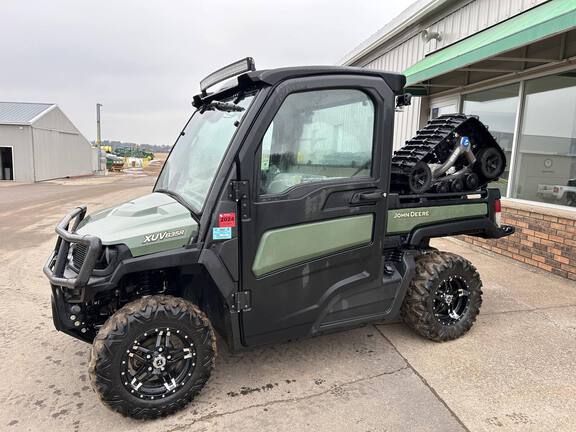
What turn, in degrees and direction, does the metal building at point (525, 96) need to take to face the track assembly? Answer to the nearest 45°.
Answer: approximately 45° to its left

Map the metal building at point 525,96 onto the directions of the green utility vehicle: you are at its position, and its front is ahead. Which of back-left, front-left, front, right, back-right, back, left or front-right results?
back

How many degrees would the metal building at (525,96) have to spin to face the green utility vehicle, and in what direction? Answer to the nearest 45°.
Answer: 0° — it already faces it

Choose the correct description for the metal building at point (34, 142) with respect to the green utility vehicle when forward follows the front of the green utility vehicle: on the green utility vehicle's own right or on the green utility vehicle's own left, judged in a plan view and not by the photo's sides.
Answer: on the green utility vehicle's own right

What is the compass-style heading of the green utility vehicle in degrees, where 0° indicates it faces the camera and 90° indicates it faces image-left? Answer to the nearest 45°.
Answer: approximately 45°
